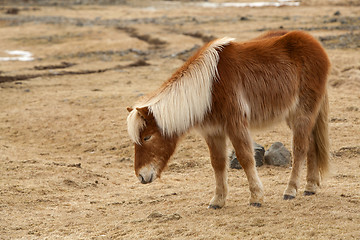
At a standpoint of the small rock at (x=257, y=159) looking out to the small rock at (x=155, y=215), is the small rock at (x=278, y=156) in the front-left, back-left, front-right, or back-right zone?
back-left

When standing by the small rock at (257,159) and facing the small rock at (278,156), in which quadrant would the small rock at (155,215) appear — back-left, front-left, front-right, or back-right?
back-right

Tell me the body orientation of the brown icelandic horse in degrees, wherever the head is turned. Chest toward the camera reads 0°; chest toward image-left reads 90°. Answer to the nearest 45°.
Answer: approximately 45°

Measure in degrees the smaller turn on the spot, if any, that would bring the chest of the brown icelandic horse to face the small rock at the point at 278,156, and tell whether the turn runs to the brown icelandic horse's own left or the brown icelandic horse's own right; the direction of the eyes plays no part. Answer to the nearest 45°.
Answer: approximately 135° to the brown icelandic horse's own right

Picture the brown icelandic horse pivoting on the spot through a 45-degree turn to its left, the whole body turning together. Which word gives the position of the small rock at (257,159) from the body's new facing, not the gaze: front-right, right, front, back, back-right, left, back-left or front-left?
back
